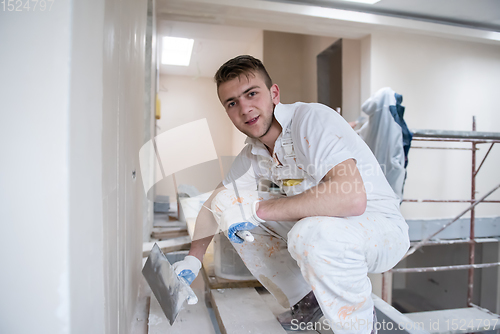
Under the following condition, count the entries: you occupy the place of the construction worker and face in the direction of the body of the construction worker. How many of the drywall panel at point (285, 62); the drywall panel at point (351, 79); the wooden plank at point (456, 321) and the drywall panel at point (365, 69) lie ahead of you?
0

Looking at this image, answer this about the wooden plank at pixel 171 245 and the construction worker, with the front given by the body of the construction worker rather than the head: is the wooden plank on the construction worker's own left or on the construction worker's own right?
on the construction worker's own right

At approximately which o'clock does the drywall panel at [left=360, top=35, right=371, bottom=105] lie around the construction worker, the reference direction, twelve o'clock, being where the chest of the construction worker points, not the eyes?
The drywall panel is roughly at 5 o'clock from the construction worker.

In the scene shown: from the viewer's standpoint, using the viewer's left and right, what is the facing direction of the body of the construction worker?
facing the viewer and to the left of the viewer

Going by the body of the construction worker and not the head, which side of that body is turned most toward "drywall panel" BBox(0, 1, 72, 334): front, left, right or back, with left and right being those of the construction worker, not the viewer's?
front

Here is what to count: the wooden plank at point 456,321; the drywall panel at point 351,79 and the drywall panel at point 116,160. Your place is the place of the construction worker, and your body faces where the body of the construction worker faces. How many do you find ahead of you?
1

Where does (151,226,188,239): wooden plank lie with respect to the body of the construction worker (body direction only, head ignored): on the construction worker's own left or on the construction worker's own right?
on the construction worker's own right

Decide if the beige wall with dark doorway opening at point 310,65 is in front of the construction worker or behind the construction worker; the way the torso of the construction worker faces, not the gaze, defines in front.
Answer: behind

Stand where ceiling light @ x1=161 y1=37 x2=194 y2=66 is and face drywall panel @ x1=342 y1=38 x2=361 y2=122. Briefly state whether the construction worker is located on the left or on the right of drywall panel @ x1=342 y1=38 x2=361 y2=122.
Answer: right

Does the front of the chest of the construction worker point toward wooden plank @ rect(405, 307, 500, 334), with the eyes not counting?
no

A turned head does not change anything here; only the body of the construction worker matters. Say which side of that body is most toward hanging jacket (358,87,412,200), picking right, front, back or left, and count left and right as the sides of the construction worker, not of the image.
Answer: back

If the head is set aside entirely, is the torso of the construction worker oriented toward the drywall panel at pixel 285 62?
no

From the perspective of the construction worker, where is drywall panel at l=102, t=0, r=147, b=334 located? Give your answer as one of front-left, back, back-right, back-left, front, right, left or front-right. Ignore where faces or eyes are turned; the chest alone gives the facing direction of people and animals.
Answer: front

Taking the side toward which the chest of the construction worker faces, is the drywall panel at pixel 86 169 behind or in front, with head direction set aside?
in front

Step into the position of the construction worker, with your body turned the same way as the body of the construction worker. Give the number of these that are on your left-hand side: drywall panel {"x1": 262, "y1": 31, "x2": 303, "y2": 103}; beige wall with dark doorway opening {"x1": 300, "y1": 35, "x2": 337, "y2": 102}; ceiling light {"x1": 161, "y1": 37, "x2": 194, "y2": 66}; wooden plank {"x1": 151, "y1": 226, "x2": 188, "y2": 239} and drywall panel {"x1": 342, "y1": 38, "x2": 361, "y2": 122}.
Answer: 0
